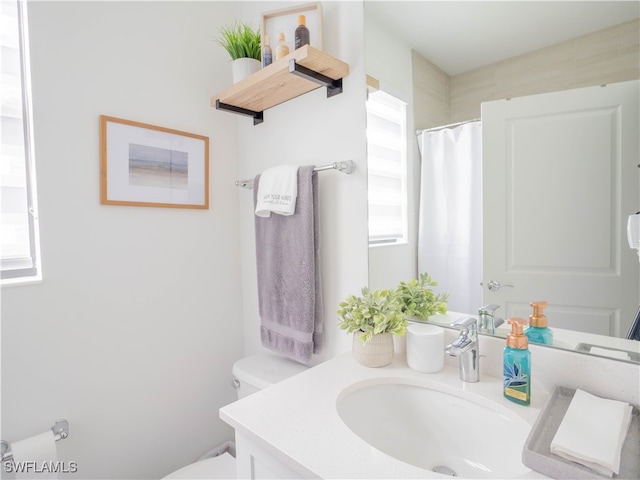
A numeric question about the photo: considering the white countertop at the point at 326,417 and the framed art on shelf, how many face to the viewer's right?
0

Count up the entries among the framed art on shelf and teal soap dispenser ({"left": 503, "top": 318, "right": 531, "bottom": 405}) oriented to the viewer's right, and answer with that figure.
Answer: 0

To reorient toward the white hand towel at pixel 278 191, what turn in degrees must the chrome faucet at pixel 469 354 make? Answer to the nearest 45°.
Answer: approximately 45° to its right

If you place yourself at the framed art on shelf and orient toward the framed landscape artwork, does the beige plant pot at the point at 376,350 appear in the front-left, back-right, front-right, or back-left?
back-left

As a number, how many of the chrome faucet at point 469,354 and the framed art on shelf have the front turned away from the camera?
0

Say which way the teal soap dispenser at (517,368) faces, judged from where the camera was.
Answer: facing the viewer and to the left of the viewer

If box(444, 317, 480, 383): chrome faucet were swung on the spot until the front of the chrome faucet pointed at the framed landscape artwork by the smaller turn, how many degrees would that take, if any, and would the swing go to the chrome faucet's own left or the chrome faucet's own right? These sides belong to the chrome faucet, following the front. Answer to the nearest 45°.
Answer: approximately 45° to the chrome faucet's own right

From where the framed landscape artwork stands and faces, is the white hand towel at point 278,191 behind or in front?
in front

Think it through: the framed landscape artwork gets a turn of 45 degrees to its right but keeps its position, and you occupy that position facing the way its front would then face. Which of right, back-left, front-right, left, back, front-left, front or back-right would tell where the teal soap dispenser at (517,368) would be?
front-left
